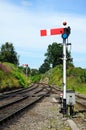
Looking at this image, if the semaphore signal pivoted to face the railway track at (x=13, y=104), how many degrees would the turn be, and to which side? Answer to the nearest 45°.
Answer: approximately 135° to its right

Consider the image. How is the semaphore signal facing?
toward the camera
